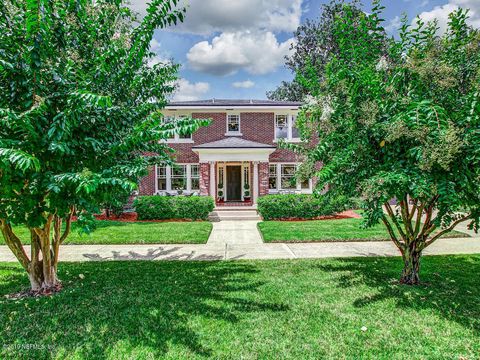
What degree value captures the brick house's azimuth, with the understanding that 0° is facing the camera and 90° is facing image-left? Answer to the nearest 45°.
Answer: approximately 0°

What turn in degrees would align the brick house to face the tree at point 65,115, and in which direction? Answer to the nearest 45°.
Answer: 0° — it already faces it

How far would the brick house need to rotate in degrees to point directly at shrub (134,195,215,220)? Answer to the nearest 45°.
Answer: approximately 45° to its right

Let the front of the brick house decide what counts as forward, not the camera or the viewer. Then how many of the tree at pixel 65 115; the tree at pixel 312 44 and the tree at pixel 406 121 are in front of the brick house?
2

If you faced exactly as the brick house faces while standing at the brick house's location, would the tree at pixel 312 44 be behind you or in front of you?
behind

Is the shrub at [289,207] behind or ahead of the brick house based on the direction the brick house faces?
ahead

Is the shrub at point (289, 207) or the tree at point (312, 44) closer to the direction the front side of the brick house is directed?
the shrub

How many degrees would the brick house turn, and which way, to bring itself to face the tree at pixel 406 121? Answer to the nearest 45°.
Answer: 0° — it already faces it

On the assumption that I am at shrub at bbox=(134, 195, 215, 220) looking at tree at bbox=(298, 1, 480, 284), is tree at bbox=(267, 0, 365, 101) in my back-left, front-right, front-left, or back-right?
back-left
